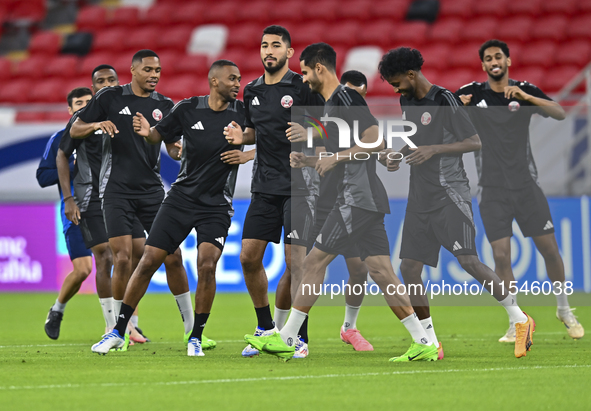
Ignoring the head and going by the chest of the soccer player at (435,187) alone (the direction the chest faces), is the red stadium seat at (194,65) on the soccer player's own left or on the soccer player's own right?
on the soccer player's own right

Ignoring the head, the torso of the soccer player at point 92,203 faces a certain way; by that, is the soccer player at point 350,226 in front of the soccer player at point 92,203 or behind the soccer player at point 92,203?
in front

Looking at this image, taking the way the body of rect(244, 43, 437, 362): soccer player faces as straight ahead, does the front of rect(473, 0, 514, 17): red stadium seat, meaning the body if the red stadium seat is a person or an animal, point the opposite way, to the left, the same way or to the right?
to the left

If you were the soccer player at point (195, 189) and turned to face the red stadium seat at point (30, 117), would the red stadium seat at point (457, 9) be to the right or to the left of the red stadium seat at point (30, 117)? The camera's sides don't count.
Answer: right

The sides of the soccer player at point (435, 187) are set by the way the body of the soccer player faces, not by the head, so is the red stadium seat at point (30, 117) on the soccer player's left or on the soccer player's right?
on the soccer player's right

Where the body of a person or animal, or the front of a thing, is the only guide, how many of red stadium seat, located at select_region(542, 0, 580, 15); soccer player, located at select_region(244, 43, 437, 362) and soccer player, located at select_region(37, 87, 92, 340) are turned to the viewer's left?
1

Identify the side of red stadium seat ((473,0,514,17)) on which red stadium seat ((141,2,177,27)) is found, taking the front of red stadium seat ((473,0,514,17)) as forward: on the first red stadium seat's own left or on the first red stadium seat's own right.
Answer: on the first red stadium seat's own right

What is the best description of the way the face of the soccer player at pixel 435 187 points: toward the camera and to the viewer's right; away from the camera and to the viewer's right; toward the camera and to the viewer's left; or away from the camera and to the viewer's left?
toward the camera and to the viewer's left

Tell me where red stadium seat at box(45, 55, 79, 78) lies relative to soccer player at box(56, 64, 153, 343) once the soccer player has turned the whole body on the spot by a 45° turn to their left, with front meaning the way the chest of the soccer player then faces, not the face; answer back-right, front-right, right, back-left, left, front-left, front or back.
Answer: left

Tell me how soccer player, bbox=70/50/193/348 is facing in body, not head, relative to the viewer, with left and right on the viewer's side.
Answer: facing the viewer and to the right of the viewer

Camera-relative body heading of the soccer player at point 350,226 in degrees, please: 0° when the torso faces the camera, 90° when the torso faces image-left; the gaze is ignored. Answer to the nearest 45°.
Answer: approximately 90°

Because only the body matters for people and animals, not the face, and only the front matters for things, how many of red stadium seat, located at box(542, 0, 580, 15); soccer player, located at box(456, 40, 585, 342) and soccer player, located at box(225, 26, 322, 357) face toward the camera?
3

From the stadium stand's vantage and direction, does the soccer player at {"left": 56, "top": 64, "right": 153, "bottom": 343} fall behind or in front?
in front

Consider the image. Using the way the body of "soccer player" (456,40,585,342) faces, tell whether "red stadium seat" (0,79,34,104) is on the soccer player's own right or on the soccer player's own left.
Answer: on the soccer player's own right

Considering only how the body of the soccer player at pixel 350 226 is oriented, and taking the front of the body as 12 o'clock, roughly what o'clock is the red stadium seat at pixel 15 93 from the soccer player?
The red stadium seat is roughly at 2 o'clock from the soccer player.

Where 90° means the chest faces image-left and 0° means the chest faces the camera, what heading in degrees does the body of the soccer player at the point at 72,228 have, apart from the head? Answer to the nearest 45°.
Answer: approximately 315°
